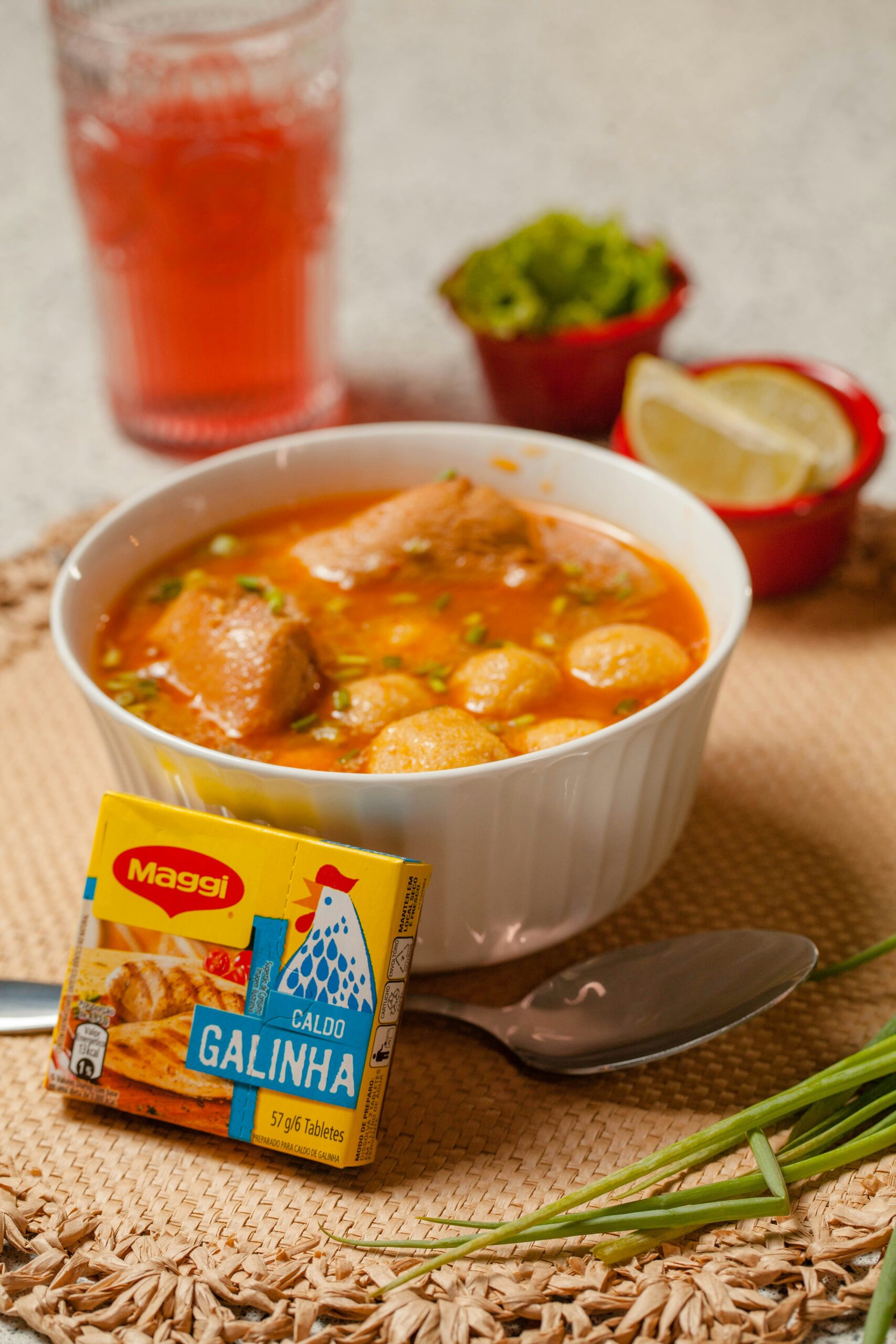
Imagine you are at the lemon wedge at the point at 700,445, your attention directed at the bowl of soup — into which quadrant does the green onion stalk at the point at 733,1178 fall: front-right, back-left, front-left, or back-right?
front-left

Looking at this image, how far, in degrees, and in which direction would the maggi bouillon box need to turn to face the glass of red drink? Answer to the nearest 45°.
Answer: approximately 180°

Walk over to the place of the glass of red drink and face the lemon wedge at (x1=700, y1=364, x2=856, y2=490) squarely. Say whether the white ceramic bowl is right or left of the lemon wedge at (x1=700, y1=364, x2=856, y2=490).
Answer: right

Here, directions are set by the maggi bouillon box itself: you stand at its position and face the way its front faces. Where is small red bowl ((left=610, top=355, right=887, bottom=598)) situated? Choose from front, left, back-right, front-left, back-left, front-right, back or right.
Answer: back-left

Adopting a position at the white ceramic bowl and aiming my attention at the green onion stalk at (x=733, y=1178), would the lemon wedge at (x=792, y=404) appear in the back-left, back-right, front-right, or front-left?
back-left

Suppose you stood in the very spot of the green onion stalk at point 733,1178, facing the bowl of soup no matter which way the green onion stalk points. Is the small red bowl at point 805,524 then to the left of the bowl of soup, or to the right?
right

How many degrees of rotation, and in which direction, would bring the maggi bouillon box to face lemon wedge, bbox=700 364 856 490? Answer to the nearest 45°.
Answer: approximately 135° to its left

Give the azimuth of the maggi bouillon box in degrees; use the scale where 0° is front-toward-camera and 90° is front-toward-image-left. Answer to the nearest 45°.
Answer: approximately 0°

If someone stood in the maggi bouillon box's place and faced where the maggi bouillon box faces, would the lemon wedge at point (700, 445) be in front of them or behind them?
behind
